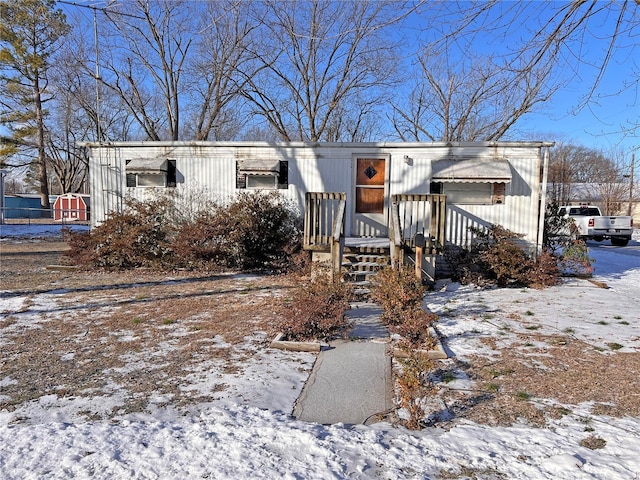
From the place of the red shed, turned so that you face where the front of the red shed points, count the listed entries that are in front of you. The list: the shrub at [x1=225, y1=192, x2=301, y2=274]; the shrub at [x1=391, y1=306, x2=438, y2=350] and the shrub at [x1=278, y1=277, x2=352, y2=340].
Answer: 3

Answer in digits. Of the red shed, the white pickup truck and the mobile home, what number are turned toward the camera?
2

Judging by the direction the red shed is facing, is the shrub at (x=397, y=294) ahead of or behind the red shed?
ahead

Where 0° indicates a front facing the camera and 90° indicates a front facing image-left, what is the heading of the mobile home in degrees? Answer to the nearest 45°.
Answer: approximately 0°

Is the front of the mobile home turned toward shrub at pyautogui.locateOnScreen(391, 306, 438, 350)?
yes

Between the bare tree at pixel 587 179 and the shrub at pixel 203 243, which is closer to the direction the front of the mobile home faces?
the shrub

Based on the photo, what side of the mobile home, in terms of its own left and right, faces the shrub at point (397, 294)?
front

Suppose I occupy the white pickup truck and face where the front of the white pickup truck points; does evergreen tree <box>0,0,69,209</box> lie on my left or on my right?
on my left
